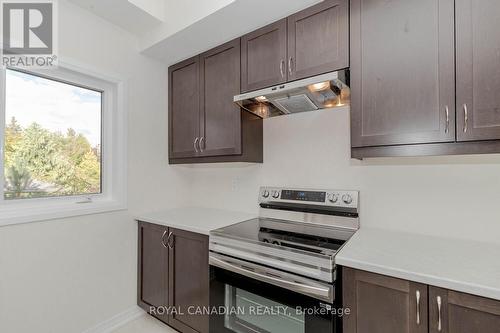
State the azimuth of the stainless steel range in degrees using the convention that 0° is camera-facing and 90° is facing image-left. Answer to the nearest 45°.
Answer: approximately 45°

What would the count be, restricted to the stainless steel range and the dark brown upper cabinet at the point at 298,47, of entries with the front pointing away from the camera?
0

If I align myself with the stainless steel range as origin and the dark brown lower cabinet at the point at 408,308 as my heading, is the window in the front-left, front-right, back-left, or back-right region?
back-right

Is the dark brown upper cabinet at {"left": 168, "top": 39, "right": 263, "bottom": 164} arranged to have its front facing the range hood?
no

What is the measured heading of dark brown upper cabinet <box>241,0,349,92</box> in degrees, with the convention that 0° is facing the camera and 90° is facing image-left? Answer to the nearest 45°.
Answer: approximately 45°

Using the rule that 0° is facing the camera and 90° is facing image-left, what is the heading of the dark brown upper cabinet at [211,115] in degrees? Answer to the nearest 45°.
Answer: approximately 45°

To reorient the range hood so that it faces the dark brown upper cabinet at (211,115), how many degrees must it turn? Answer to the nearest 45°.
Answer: approximately 90° to its right

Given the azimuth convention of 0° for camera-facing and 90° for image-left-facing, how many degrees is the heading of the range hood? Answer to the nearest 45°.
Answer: approximately 45°

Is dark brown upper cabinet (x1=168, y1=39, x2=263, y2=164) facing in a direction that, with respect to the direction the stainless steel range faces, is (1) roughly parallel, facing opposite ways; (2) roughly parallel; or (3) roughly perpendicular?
roughly parallel

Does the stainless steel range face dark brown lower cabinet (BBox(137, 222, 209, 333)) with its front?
no

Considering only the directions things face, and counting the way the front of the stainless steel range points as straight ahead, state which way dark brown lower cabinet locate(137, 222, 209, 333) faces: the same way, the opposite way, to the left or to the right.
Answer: the same way

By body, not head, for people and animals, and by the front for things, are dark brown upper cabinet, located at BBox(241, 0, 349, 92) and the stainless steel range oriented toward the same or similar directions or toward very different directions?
same or similar directions

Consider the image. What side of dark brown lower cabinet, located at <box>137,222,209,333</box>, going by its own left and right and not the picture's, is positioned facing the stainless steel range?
left

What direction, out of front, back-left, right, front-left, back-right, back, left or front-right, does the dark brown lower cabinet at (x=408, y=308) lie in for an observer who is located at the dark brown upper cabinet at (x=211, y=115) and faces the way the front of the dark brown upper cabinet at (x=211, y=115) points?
left

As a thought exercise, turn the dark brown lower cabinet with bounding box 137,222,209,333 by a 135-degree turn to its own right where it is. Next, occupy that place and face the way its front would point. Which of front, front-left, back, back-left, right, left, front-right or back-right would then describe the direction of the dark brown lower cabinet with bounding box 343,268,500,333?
back-right

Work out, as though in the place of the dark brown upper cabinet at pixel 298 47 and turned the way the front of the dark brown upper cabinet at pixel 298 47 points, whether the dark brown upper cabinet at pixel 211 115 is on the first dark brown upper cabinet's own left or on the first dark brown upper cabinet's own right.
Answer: on the first dark brown upper cabinet's own right
